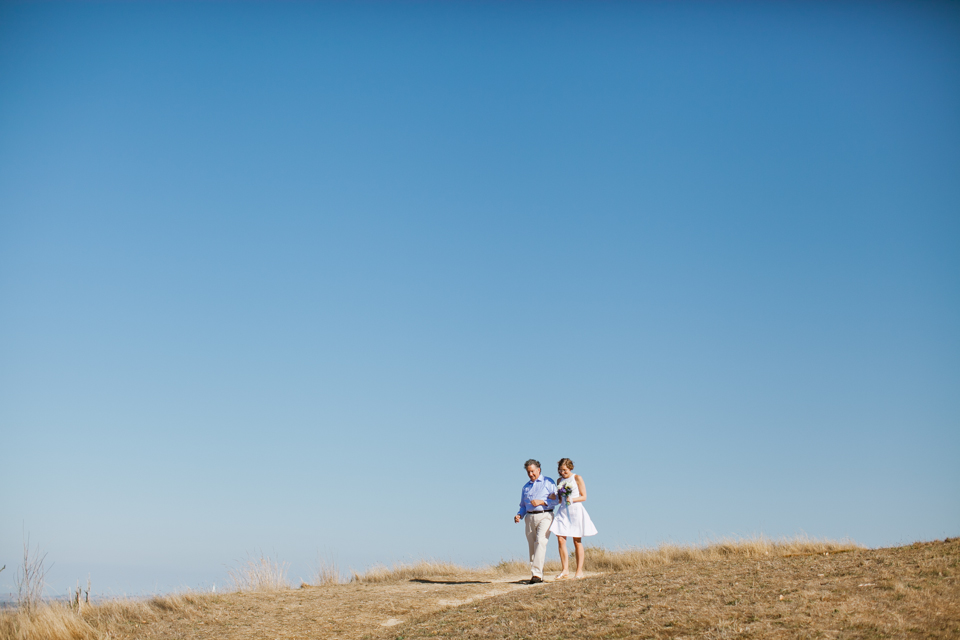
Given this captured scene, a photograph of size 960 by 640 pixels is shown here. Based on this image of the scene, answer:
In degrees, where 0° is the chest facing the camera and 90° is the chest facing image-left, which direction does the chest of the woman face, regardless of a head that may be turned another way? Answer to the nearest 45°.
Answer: approximately 45°
